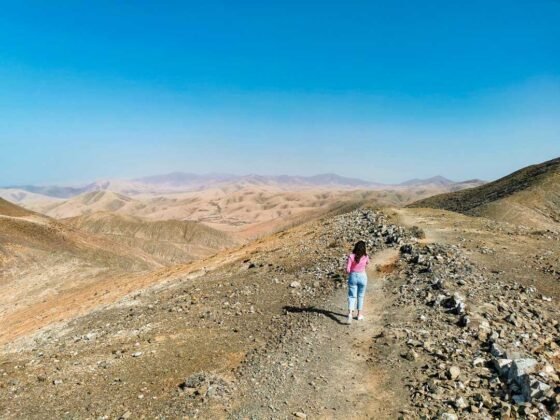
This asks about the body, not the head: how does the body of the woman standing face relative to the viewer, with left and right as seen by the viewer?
facing away from the viewer

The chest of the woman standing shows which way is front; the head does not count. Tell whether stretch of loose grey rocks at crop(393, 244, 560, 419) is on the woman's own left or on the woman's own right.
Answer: on the woman's own right
